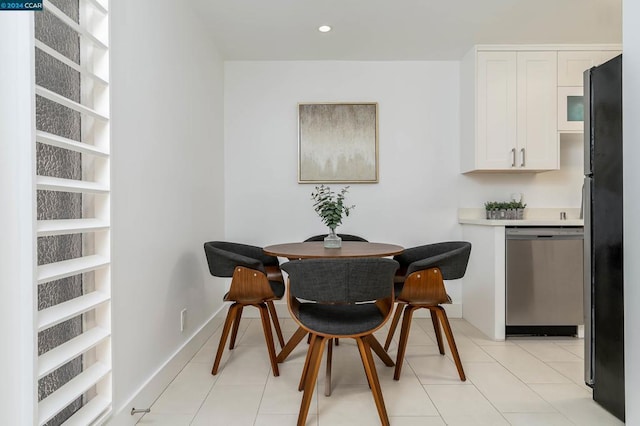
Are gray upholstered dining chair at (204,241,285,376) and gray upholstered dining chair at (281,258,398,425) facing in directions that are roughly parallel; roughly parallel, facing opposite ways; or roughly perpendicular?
roughly perpendicular

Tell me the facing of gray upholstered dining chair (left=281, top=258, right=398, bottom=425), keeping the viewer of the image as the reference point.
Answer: facing away from the viewer

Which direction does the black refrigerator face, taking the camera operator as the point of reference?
facing away from the viewer and to the left of the viewer

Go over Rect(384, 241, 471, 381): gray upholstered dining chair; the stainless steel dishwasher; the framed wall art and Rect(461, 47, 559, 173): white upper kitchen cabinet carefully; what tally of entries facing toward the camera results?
3

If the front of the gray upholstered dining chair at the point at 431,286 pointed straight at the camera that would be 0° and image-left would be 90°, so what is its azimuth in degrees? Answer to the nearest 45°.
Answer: approximately 90°

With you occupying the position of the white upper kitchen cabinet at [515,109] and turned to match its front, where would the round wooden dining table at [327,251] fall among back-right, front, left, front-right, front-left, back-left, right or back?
front-right

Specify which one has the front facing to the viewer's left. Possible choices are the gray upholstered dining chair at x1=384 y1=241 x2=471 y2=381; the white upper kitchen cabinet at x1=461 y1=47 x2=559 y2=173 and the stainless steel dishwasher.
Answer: the gray upholstered dining chair

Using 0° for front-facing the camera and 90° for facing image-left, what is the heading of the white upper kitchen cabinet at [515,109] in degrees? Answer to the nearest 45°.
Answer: approximately 0°

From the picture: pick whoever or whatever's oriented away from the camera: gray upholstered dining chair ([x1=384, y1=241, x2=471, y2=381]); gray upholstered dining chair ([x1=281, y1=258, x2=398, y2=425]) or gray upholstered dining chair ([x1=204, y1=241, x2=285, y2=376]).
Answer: gray upholstered dining chair ([x1=281, y1=258, x2=398, y2=425])

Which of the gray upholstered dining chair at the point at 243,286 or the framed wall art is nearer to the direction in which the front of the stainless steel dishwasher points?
the gray upholstered dining chair

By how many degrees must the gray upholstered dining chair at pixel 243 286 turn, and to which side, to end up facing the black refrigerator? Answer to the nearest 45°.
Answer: approximately 45° to its right

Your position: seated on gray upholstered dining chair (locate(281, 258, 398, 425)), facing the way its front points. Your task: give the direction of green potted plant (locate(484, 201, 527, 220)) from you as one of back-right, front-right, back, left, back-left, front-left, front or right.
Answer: front-right

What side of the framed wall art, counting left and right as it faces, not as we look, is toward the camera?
front

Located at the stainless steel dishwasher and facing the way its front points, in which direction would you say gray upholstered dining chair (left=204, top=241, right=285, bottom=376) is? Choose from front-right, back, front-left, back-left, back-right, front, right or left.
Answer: front-right

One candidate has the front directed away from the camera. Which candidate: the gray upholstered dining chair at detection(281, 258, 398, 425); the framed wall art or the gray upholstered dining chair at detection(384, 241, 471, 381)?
the gray upholstered dining chair at detection(281, 258, 398, 425)

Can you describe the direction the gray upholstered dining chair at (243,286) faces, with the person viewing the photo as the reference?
facing to the right of the viewer

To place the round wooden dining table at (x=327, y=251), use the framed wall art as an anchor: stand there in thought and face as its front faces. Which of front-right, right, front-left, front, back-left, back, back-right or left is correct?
front

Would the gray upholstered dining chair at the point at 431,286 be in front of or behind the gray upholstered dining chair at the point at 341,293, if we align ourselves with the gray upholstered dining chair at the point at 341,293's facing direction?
in front
